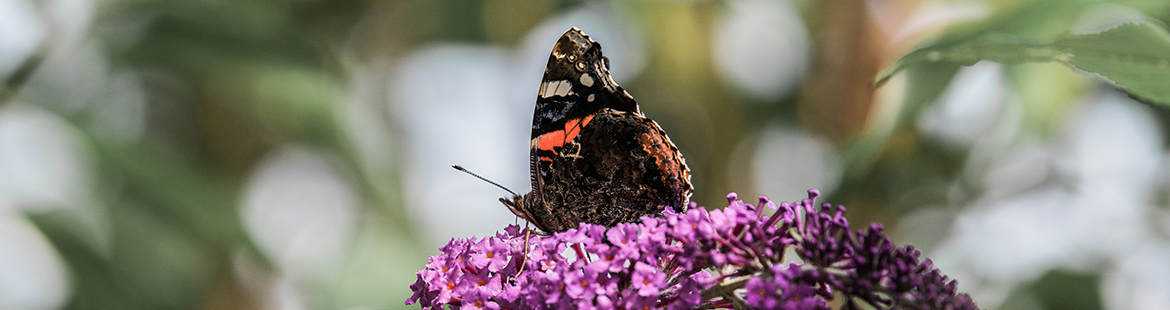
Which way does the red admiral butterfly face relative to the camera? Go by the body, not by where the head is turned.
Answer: to the viewer's left
